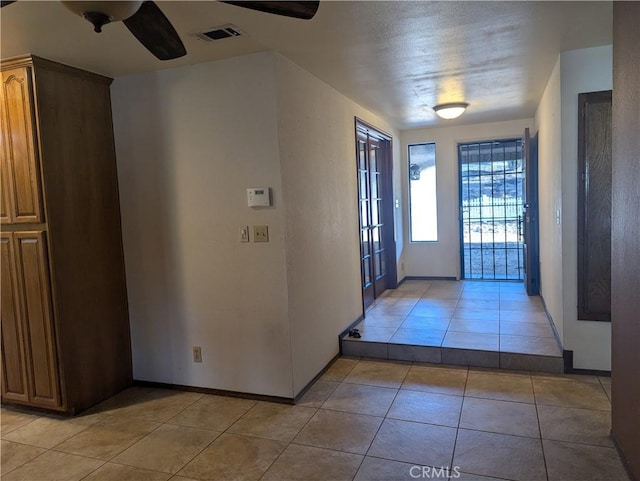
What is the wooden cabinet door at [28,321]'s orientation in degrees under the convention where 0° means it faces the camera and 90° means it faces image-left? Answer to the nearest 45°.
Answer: approximately 45°

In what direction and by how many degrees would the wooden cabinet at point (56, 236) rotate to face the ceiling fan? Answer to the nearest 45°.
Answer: approximately 45° to its left

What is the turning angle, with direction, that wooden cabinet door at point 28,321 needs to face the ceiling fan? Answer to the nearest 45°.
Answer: approximately 45° to its left

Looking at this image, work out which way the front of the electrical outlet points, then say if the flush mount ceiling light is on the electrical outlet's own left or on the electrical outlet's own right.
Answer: on the electrical outlet's own left

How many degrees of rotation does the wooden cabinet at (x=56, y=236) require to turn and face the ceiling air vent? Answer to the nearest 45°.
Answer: approximately 90° to its left

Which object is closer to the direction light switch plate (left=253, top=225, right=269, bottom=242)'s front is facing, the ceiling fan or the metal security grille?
the ceiling fan

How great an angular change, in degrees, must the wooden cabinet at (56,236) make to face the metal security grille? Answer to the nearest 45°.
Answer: approximately 135° to its left

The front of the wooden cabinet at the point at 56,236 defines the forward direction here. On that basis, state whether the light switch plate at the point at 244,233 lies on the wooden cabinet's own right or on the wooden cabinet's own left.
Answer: on the wooden cabinet's own left

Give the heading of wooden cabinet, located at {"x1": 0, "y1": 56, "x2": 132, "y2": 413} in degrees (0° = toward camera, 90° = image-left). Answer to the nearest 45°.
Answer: approximately 45°

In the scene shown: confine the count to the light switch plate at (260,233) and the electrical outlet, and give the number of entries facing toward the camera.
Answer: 2
